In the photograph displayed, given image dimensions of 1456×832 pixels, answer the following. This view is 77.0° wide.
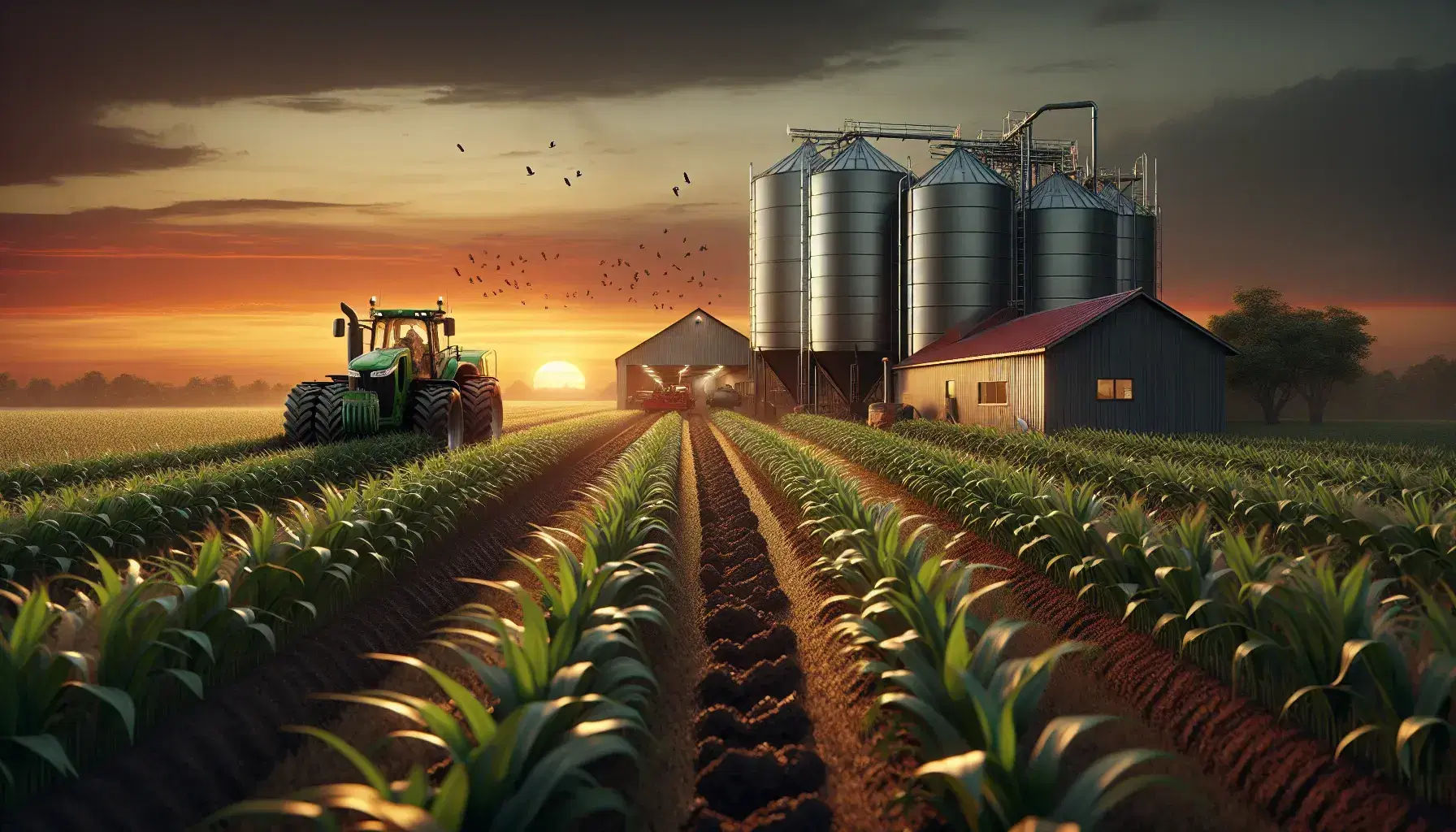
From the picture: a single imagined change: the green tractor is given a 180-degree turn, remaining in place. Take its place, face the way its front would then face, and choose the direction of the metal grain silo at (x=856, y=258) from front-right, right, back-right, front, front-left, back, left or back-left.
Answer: front

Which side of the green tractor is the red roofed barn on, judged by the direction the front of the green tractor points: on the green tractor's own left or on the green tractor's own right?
on the green tractor's own left

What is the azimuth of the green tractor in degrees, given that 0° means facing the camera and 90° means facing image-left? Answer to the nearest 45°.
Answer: approximately 45°

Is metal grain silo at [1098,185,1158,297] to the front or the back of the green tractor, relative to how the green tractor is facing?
to the back

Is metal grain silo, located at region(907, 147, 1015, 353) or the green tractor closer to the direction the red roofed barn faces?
the green tractor
